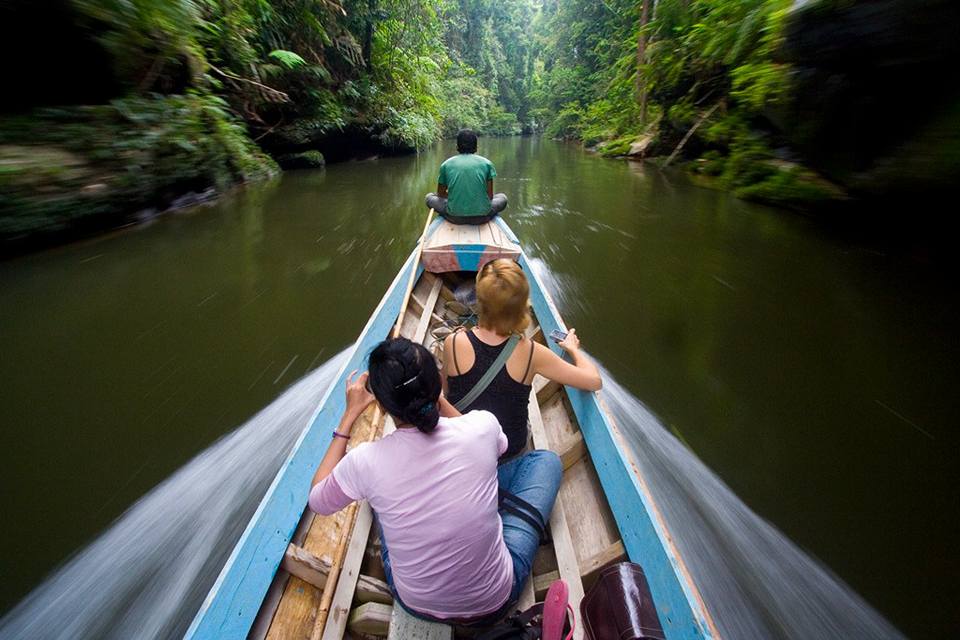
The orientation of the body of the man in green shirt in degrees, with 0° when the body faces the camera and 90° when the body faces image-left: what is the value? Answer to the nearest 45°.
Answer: approximately 180°

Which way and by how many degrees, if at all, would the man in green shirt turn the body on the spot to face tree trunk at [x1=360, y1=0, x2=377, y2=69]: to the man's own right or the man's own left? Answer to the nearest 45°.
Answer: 0° — they already face it

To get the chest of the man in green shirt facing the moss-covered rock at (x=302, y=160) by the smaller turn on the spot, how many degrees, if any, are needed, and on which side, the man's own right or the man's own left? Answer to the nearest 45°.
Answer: approximately 45° to the man's own left

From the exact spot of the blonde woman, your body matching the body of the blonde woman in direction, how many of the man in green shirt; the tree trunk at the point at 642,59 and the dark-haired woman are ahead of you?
2

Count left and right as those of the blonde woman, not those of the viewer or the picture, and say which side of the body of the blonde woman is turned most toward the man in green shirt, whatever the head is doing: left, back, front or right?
front

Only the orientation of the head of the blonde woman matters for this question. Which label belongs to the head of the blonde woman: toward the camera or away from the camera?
away from the camera

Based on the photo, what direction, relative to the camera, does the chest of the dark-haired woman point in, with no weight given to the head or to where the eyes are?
away from the camera

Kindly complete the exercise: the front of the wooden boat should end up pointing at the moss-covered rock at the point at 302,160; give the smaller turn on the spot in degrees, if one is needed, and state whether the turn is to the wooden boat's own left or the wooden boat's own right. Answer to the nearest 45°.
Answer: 0° — it already faces it

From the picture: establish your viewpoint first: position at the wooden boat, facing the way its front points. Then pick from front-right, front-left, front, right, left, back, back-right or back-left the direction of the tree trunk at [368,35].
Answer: front

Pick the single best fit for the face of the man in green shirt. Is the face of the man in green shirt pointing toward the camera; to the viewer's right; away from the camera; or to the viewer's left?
away from the camera

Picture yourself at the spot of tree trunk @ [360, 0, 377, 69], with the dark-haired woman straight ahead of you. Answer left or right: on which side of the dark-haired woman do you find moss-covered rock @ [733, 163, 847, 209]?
left

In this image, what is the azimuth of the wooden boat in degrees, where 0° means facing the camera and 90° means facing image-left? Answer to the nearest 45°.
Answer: approximately 180°

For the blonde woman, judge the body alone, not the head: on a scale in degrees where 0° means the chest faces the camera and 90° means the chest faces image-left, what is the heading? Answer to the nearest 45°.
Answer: approximately 180°
